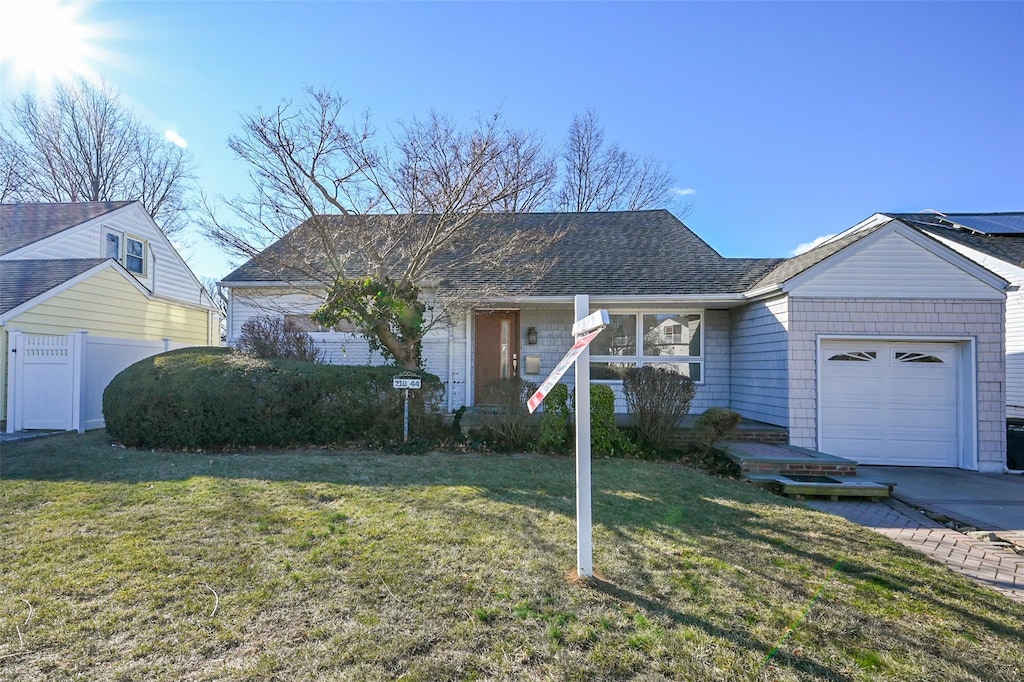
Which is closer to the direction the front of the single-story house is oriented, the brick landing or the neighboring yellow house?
the brick landing

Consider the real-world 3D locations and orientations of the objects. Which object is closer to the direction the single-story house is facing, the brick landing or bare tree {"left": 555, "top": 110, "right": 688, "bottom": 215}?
the brick landing

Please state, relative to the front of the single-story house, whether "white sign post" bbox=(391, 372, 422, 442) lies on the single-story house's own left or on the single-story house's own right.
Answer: on the single-story house's own right

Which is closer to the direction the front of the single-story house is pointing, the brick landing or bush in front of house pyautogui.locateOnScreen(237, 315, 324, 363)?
the brick landing

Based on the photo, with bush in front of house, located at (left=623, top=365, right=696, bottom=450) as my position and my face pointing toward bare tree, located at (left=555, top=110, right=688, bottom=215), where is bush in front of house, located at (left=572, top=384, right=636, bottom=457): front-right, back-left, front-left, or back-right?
back-left

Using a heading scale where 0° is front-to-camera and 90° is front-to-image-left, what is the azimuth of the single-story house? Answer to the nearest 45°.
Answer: approximately 0°

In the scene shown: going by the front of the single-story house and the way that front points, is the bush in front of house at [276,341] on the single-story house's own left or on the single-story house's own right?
on the single-story house's own right

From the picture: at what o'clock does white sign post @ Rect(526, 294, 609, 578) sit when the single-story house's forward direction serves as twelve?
The white sign post is roughly at 1 o'clock from the single-story house.

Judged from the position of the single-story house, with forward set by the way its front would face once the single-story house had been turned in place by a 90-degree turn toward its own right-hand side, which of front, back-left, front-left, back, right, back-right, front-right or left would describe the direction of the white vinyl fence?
front

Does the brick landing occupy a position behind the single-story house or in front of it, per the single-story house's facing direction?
in front

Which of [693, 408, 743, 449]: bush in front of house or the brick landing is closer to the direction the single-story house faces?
the brick landing

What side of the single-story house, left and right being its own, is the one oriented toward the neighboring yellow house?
right
